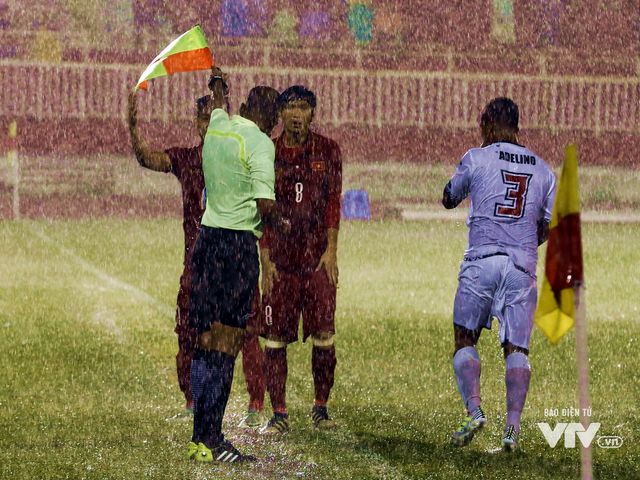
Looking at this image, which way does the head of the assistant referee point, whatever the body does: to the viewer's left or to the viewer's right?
to the viewer's right

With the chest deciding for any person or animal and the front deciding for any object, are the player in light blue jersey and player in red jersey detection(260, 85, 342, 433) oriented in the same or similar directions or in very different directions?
very different directions

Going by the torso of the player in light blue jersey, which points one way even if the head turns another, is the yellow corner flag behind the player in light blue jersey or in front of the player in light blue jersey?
behind

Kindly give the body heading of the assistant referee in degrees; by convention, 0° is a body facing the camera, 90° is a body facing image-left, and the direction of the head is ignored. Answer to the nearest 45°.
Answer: approximately 225°

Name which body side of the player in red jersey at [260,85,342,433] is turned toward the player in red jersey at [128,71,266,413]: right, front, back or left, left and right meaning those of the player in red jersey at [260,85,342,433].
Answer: right

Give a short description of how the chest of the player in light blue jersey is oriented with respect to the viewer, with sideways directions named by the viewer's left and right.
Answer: facing away from the viewer

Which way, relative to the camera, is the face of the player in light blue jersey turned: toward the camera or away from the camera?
away from the camera

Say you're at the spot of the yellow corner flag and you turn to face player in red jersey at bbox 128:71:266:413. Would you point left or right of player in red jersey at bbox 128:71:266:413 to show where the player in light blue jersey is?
right

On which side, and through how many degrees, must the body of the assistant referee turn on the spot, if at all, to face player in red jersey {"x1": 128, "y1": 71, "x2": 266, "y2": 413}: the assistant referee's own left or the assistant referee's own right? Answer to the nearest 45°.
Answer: approximately 45° to the assistant referee's own left
